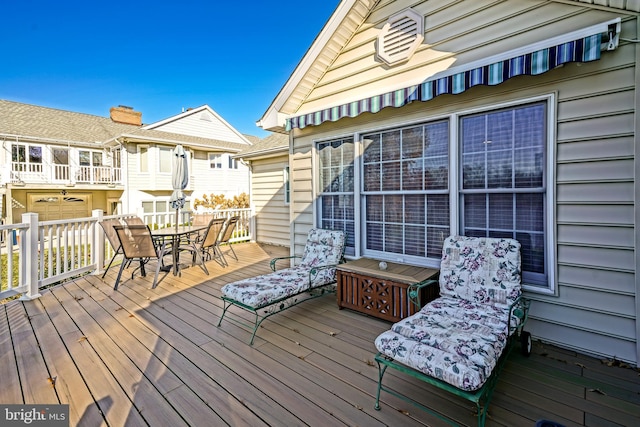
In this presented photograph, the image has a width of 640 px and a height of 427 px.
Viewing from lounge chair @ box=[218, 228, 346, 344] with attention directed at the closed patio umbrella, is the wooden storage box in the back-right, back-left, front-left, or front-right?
back-right

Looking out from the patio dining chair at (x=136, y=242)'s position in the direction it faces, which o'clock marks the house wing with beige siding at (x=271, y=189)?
The house wing with beige siding is roughly at 12 o'clock from the patio dining chair.

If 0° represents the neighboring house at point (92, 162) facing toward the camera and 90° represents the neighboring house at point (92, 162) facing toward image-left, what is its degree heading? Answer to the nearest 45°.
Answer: approximately 0°

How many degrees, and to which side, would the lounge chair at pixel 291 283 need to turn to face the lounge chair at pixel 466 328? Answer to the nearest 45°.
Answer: approximately 90° to its left

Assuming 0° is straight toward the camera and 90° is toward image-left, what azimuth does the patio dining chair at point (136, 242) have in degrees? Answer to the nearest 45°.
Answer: approximately 225°

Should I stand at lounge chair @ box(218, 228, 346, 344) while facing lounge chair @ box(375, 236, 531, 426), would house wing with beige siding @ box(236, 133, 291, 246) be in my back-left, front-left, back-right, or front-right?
back-left

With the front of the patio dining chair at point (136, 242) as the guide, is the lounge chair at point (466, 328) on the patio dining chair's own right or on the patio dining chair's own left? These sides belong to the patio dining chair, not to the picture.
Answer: on the patio dining chair's own right

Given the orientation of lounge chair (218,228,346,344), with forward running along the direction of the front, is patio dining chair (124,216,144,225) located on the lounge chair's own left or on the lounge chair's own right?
on the lounge chair's own right

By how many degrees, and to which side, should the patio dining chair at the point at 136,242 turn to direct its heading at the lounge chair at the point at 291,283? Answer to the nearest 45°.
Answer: approximately 90° to its right

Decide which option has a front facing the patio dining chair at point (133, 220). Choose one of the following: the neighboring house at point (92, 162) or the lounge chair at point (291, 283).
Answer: the neighboring house

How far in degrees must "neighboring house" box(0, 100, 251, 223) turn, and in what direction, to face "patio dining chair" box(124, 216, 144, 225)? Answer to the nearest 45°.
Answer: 0° — it already faces it

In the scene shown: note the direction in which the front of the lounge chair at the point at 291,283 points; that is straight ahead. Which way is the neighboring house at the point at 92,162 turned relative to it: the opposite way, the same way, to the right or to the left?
to the left

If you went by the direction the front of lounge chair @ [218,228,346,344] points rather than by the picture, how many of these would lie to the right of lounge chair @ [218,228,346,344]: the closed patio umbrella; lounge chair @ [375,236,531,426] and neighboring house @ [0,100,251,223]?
2

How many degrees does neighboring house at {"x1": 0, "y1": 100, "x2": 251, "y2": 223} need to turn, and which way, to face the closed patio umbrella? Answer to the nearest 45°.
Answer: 0° — it already faces it

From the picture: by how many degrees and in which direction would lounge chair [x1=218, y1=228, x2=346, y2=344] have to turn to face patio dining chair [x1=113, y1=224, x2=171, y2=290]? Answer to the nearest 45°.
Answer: approximately 90° to its right
